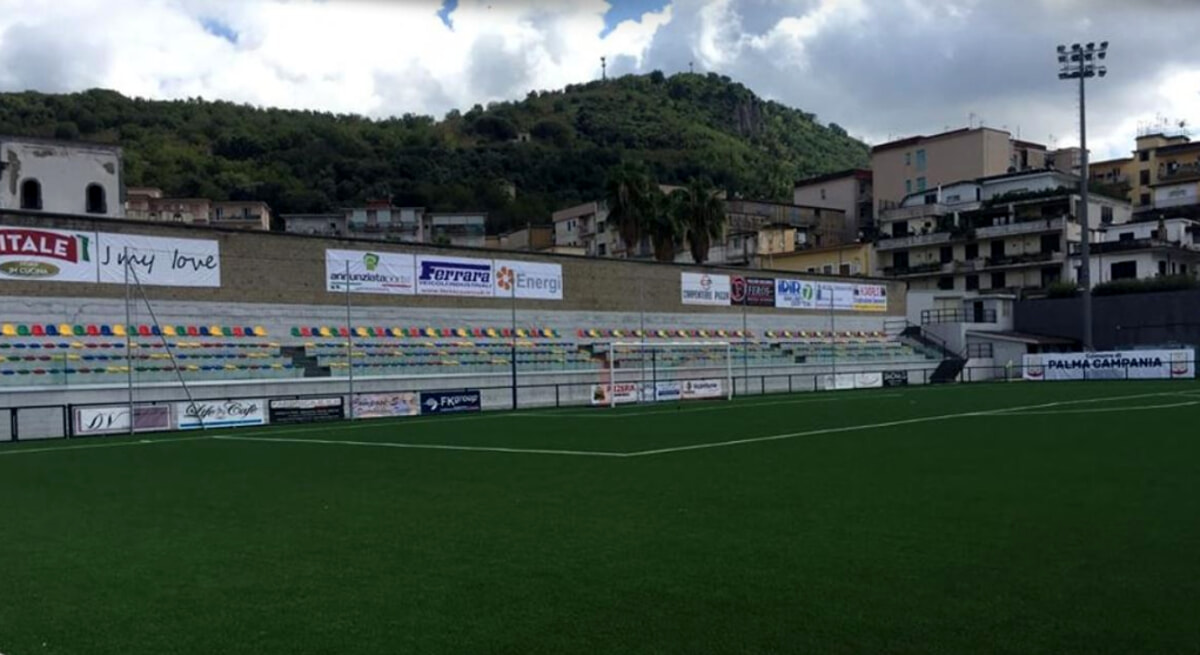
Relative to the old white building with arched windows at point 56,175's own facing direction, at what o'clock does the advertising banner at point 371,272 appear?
The advertising banner is roughly at 10 o'clock from the old white building with arched windows.

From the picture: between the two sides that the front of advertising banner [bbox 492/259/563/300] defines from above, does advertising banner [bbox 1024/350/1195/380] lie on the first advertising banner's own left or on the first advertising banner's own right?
on the first advertising banner's own left

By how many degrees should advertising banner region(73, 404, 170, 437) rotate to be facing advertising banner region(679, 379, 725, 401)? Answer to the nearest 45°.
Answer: approximately 90° to its left

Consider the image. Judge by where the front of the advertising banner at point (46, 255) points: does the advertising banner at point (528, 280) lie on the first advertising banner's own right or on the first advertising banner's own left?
on the first advertising banner's own left

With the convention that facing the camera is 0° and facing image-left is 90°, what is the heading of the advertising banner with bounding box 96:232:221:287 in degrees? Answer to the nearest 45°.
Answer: approximately 0°

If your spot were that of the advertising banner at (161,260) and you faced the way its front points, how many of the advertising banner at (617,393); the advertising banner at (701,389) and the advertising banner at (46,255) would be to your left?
2

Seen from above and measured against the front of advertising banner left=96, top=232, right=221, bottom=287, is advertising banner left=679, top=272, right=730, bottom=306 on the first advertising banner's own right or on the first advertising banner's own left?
on the first advertising banner's own left

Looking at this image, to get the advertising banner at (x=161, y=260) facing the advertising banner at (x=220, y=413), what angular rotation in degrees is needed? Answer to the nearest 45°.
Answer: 0° — it already faces it
